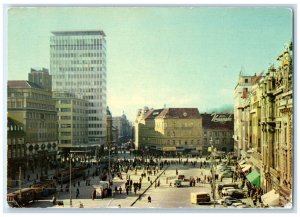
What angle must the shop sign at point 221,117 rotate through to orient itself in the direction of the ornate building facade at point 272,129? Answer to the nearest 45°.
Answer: approximately 45° to its left

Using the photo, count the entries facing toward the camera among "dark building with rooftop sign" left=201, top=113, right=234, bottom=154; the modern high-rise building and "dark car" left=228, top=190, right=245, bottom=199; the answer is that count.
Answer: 2

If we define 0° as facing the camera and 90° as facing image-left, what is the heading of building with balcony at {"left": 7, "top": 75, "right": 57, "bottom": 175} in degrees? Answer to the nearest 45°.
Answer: approximately 315°

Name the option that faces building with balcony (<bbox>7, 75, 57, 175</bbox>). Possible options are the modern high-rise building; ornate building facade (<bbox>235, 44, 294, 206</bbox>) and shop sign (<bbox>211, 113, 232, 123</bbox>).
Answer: the ornate building facade

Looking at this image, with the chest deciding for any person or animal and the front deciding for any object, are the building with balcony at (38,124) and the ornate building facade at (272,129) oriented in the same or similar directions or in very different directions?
very different directions

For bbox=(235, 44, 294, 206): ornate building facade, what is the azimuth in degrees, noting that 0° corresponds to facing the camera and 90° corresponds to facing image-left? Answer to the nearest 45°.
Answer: approximately 90°

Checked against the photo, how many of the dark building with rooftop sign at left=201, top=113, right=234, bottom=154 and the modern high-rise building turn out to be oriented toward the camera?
2
